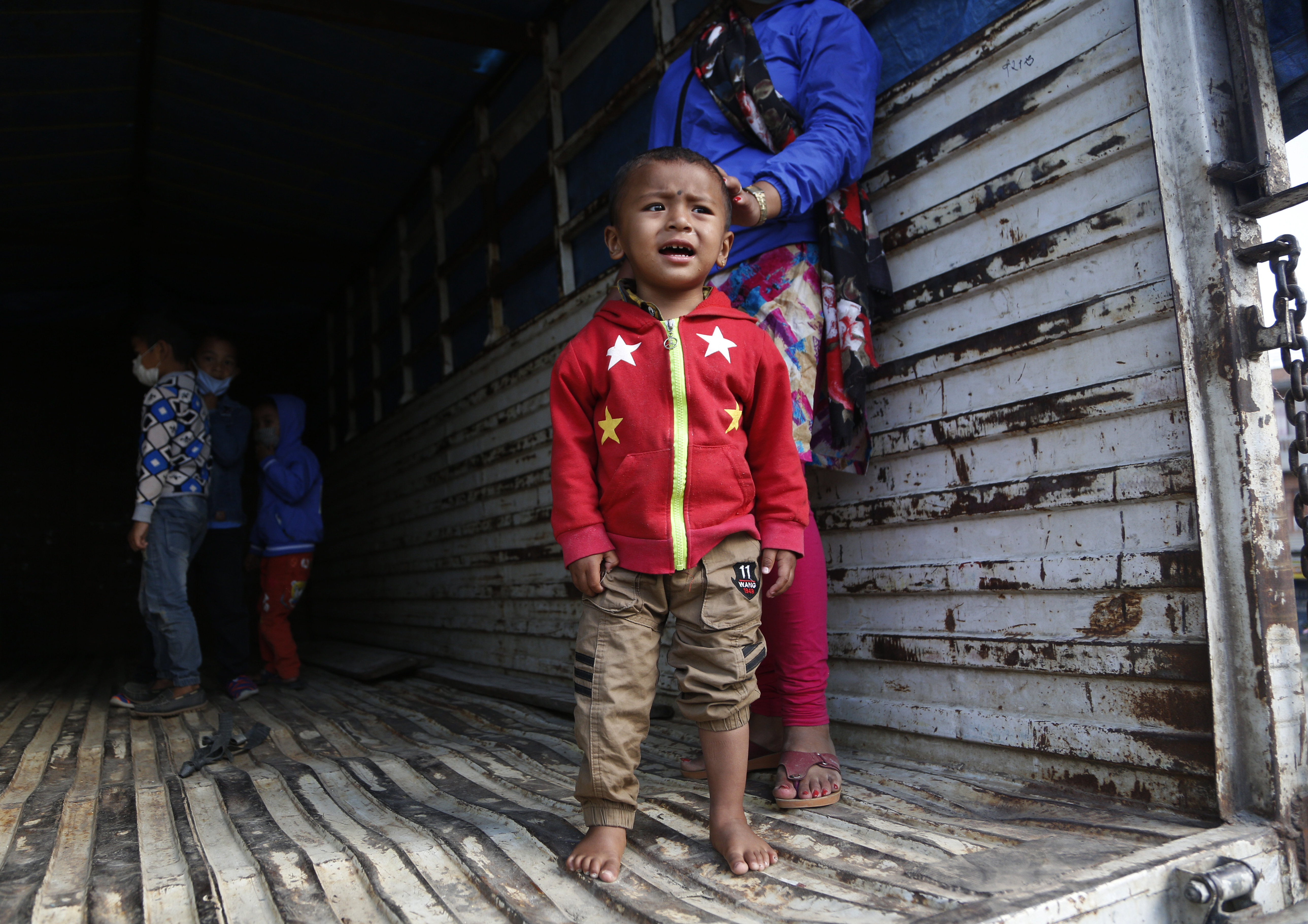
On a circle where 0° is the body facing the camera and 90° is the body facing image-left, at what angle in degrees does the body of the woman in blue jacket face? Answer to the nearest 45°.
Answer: approximately 45°

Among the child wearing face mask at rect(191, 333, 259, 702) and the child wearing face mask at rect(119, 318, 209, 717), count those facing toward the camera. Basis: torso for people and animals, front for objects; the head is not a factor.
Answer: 1

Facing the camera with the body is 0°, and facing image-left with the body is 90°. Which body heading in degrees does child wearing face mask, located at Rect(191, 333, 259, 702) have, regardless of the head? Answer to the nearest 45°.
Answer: approximately 0°

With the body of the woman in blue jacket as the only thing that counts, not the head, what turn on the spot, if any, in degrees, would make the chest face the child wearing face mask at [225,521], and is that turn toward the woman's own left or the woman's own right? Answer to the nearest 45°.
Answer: approximately 90° to the woman's own right

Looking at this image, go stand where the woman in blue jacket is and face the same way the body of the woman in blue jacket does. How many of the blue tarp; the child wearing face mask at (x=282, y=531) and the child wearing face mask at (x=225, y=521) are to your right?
2

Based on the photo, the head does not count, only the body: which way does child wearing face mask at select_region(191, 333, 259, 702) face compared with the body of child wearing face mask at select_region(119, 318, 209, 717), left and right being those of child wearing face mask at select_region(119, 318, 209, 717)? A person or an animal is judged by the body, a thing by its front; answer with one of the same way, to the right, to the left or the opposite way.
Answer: to the left

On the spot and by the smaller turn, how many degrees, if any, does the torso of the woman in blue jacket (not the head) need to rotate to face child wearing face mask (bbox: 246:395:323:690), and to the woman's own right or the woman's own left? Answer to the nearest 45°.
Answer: approximately 90° to the woman's own right
